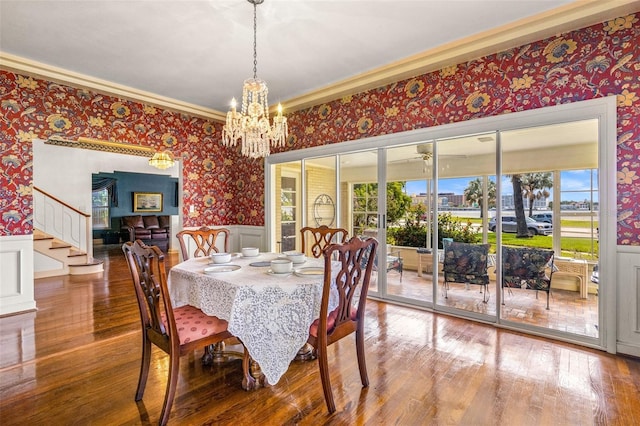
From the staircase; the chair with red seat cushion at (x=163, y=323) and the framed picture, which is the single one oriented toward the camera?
the framed picture

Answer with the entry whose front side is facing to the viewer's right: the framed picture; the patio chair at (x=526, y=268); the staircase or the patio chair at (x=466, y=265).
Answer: the staircase

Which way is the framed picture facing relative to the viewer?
toward the camera

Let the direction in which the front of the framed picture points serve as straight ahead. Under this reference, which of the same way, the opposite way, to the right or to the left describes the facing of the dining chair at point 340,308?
the opposite way

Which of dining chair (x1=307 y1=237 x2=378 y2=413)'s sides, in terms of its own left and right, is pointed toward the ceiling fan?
right

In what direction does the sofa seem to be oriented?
toward the camera

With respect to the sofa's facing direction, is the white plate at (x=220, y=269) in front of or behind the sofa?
in front

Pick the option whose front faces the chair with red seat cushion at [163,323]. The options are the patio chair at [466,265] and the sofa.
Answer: the sofa

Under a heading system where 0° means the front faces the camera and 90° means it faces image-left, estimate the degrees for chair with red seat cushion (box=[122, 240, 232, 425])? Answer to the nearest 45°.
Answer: approximately 225°
